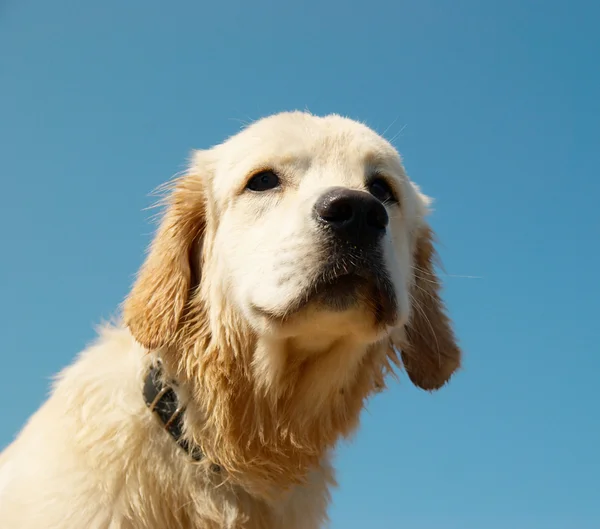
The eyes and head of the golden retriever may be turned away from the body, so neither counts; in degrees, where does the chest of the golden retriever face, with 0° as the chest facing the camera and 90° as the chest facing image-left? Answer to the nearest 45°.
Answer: approximately 315°
